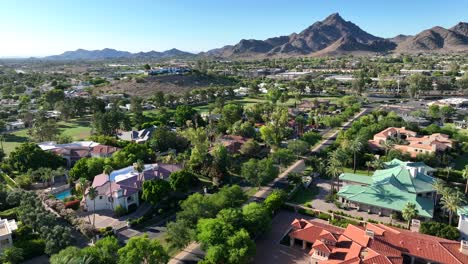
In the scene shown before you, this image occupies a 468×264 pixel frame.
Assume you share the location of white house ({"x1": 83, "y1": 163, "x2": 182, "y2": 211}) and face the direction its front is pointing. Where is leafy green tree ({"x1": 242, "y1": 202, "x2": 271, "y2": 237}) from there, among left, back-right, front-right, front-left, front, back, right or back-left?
front

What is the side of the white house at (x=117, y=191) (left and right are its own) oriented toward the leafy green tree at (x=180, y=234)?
front

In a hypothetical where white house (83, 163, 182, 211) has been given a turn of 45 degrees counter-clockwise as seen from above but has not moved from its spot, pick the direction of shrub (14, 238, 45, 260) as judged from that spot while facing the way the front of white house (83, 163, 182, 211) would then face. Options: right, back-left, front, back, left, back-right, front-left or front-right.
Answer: back-right

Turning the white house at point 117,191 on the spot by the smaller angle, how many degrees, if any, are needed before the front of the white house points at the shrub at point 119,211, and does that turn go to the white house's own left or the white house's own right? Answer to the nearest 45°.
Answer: approximately 45° to the white house's own right

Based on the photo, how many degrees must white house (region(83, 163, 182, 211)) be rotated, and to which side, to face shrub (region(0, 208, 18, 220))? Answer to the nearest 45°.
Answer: approximately 135° to its right

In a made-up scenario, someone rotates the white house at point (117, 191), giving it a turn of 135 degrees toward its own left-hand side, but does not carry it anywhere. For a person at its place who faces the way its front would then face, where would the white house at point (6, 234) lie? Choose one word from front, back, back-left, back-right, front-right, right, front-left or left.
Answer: back-left

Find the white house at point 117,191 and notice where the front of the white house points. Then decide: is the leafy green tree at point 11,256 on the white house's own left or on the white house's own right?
on the white house's own right

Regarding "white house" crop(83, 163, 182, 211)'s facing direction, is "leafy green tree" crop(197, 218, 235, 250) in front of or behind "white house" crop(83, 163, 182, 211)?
in front

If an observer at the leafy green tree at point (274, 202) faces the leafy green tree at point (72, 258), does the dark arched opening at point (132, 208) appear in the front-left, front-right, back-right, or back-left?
front-right

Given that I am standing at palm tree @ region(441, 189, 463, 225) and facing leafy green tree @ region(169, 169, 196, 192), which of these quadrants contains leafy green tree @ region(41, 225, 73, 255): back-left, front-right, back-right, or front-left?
front-left

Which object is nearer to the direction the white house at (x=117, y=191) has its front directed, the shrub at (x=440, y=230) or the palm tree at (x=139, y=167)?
the shrub

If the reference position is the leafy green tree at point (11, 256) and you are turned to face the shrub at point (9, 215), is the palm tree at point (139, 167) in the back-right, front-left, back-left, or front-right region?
front-right

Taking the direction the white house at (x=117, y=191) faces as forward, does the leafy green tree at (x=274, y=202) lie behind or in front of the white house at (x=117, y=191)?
in front

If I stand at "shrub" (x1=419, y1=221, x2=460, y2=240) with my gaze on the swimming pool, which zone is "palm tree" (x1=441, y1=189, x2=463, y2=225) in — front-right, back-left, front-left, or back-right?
back-right

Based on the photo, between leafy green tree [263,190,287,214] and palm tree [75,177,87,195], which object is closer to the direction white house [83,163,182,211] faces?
the leafy green tree

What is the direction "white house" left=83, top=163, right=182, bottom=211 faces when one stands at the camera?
facing the viewer and to the right of the viewer
